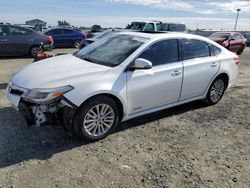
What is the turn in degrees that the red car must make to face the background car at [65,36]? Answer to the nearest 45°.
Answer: approximately 45° to its right

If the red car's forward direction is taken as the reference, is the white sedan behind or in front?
in front

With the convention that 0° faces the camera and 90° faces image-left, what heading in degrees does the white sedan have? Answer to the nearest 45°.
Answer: approximately 45°

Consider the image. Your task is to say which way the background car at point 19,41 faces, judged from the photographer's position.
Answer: facing to the left of the viewer

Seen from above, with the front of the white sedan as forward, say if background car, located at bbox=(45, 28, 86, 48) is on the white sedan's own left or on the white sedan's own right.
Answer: on the white sedan's own right

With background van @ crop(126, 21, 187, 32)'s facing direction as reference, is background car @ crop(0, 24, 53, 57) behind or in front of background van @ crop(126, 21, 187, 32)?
in front

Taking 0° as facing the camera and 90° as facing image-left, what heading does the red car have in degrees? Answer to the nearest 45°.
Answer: approximately 45°

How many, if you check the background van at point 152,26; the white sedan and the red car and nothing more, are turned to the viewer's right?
0

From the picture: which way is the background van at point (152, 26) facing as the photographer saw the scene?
facing the viewer and to the left of the viewer

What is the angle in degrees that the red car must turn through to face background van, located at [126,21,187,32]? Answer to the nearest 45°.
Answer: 0° — it already faces it

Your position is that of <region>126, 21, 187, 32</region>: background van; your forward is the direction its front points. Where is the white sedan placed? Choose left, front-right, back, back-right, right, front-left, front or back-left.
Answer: front-left
